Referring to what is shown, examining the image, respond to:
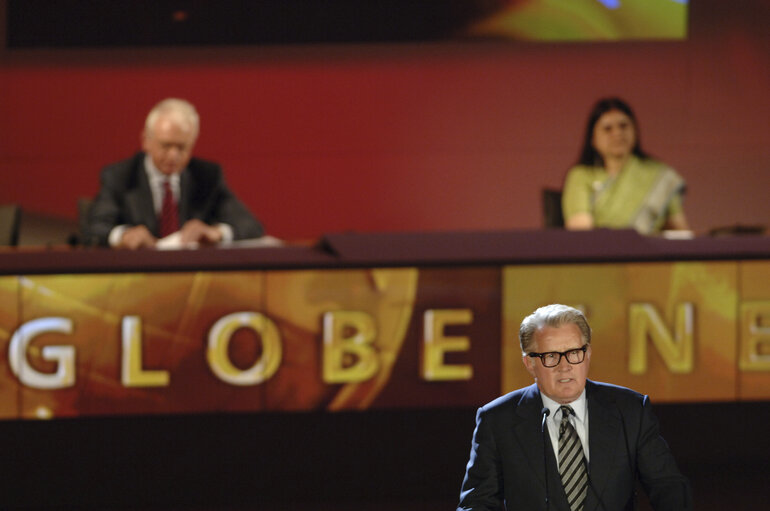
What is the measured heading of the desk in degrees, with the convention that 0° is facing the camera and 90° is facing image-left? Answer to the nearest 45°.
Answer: approximately 0°

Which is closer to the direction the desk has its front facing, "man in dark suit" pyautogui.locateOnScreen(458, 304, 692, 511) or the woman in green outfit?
the man in dark suit

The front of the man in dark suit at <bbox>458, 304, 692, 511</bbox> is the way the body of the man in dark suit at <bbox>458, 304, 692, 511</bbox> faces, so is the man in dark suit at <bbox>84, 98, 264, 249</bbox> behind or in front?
behind

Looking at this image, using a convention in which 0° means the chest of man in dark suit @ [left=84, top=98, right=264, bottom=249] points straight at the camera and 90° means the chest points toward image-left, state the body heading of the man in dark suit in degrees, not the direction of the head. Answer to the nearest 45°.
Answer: approximately 0°

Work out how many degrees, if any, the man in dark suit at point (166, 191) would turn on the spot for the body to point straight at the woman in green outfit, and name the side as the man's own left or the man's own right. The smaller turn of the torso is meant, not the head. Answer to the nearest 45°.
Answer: approximately 90° to the man's own left

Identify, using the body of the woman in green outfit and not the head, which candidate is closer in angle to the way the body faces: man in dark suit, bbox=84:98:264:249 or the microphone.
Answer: the microphone

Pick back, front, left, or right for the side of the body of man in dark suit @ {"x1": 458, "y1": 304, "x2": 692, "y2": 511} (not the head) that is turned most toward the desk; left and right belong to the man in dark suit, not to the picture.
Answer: back
